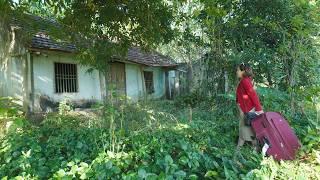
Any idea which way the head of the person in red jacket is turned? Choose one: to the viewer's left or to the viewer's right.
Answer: to the viewer's left

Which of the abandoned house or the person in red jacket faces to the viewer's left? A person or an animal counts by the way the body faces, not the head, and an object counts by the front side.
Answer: the person in red jacket

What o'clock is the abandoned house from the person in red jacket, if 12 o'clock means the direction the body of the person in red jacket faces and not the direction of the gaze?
The abandoned house is roughly at 1 o'clock from the person in red jacket.

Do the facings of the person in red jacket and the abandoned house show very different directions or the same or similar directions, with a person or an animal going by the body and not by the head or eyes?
very different directions

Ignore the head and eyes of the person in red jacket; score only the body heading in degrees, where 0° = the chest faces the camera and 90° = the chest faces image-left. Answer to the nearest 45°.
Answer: approximately 90°

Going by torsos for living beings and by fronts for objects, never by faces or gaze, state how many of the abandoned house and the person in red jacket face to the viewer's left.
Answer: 1
